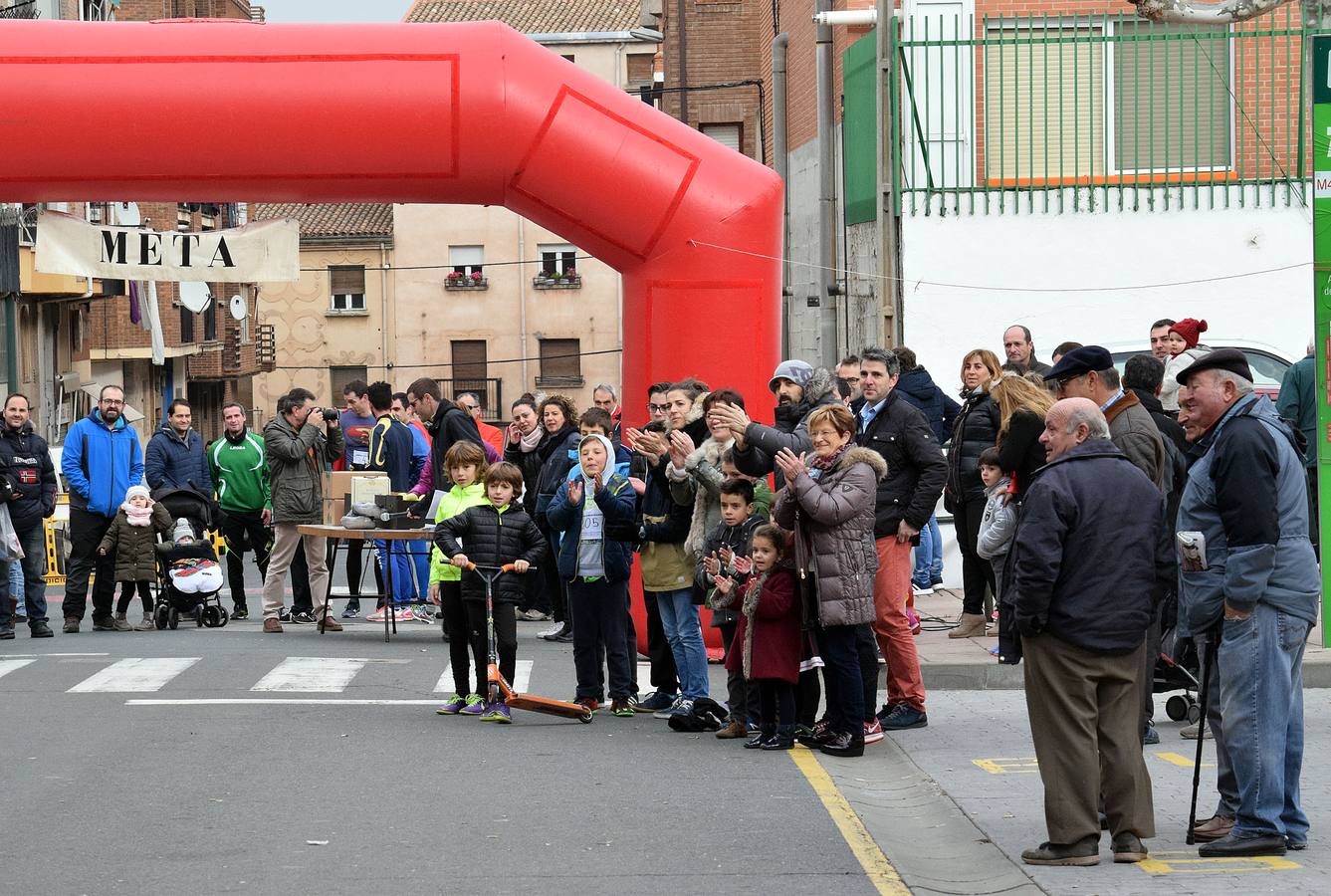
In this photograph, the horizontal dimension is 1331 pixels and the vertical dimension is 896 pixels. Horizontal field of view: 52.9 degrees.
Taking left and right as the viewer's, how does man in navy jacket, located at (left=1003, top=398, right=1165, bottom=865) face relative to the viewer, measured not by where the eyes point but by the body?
facing away from the viewer and to the left of the viewer

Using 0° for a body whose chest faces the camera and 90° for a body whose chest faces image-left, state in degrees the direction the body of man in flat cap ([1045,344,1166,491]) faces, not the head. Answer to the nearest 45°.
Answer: approximately 90°

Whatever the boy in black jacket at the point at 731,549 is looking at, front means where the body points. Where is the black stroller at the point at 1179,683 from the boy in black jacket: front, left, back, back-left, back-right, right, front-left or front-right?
back-left

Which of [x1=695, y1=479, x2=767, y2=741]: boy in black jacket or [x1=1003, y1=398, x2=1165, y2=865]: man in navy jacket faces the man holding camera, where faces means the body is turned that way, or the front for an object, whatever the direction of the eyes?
the man in navy jacket

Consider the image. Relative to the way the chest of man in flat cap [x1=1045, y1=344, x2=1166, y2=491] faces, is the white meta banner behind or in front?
in front

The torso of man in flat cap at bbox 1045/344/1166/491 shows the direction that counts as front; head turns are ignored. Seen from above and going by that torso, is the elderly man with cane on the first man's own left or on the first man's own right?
on the first man's own left

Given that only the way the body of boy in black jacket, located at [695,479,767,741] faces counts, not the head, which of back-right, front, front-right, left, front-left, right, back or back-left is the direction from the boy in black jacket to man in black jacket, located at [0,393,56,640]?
right

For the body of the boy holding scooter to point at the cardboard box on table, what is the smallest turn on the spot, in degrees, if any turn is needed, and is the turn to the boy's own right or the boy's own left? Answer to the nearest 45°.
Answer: approximately 180°

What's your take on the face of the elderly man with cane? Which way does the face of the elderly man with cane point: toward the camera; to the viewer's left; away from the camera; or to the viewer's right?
to the viewer's left
